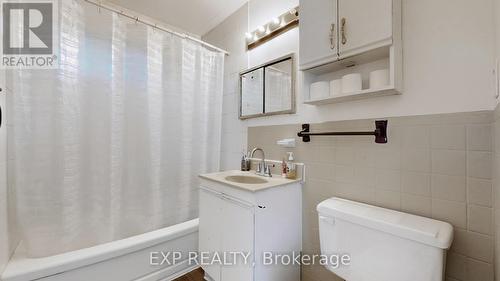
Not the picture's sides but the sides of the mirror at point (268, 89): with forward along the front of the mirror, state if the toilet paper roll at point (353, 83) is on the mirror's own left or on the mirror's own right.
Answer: on the mirror's own left

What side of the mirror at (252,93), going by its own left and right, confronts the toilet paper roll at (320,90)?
left

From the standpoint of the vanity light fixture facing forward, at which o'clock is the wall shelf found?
The wall shelf is roughly at 9 o'clock from the vanity light fixture.

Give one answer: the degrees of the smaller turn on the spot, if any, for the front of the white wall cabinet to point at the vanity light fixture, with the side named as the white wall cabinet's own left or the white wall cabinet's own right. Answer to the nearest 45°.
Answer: approximately 90° to the white wall cabinet's own right

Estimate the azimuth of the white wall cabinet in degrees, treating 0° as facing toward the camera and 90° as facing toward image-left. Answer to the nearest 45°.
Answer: approximately 45°

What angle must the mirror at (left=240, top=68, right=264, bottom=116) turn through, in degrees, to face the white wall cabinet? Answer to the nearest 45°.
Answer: approximately 90° to its left

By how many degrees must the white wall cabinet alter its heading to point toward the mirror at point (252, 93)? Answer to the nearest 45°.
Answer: approximately 90° to its right

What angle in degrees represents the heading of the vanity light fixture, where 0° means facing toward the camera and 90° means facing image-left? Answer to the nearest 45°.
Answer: approximately 45°
